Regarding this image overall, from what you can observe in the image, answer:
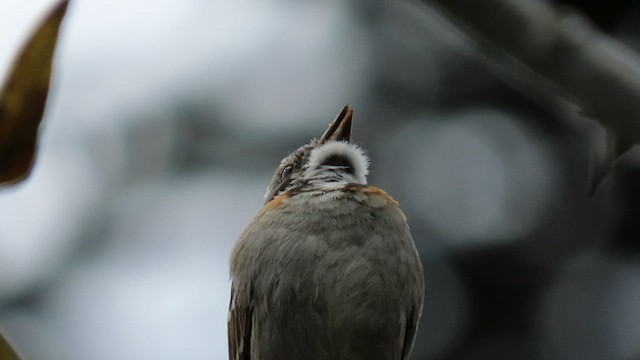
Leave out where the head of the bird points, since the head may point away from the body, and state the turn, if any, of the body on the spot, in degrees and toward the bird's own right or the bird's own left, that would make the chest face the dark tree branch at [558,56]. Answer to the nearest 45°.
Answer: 0° — it already faces it
